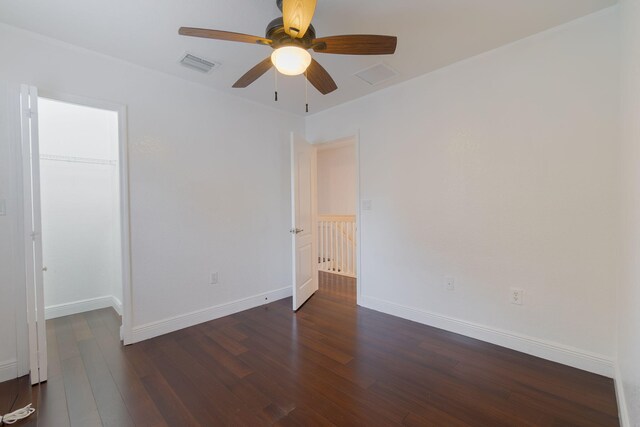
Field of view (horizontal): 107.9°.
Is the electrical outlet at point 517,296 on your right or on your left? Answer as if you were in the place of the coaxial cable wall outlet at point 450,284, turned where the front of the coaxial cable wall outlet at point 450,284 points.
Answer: on your left

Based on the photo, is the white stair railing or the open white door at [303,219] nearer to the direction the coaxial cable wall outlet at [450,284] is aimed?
the open white door

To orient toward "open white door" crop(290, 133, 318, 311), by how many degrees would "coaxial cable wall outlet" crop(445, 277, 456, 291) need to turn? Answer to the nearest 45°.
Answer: approximately 90° to its right

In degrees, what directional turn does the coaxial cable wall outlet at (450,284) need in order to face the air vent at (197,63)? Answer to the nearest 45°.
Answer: approximately 45° to its right

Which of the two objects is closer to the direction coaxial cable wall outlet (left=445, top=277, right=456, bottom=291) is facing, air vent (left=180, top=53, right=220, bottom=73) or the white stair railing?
the air vent

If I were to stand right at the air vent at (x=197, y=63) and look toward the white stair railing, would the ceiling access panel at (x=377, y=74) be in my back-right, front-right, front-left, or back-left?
front-right

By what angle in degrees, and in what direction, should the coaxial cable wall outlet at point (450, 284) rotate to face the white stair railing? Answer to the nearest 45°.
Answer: approximately 135° to its right
